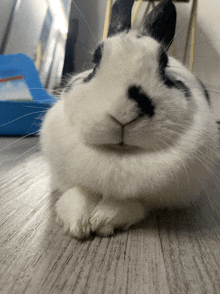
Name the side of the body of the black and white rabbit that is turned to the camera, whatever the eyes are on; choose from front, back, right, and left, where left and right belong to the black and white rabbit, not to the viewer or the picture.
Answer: front
